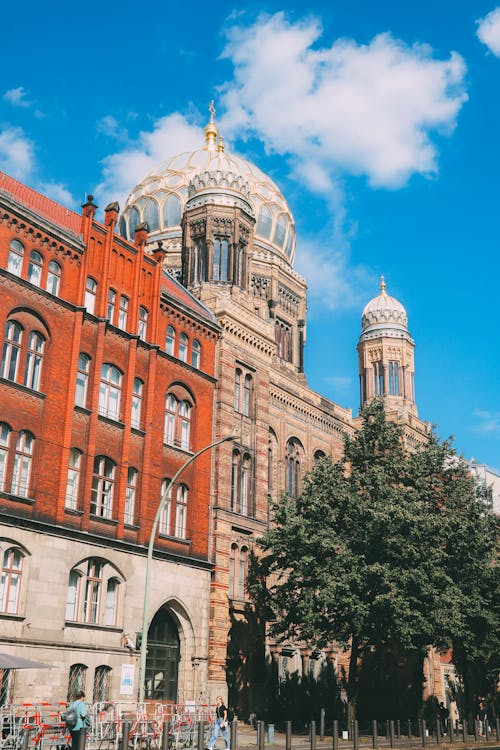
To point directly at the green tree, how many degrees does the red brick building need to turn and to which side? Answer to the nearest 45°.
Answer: approximately 45° to its left

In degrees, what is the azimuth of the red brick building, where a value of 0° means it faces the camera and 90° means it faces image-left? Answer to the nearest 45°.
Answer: approximately 315°
